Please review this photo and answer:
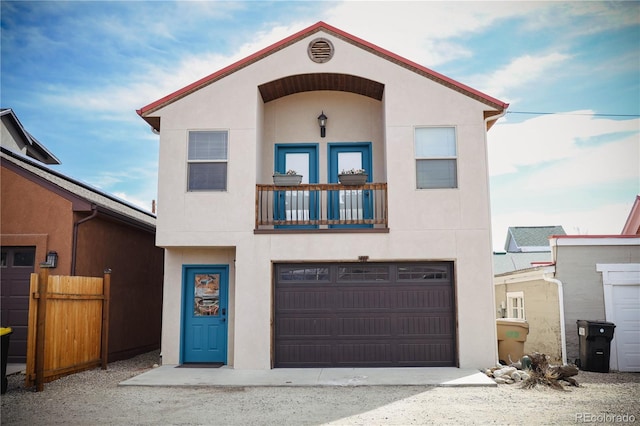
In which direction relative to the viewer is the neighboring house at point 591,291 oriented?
toward the camera

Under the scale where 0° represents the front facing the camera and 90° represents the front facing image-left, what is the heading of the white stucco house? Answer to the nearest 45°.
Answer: approximately 0°

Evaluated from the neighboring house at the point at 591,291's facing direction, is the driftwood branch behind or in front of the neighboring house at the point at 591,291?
in front

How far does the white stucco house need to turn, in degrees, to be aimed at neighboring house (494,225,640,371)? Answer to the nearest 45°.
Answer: approximately 90° to its left

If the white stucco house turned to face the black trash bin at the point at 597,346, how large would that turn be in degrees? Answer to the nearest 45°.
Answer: approximately 90° to its left

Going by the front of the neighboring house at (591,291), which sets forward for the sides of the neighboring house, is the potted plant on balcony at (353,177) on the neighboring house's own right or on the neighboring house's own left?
on the neighboring house's own right

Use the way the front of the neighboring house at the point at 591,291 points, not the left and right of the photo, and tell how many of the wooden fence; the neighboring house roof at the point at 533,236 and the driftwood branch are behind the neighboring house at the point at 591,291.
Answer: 1

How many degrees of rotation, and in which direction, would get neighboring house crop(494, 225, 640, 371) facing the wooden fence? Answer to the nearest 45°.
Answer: approximately 45° to its right

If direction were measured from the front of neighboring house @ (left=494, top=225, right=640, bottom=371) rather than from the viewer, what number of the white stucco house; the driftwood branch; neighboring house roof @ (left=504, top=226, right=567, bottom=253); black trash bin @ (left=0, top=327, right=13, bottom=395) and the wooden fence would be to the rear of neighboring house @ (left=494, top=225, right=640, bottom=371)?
1

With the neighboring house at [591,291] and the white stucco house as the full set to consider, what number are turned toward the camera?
2

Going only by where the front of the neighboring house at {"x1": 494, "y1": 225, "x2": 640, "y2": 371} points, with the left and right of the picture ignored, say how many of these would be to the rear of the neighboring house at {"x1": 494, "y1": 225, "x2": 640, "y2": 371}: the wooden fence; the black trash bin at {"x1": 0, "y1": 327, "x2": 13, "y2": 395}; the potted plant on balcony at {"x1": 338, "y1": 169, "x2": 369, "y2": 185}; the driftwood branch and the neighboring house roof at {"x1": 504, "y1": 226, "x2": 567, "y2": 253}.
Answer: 1

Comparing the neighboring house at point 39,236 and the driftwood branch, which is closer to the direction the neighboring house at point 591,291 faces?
the driftwood branch

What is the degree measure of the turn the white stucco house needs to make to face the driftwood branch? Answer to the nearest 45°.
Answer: approximately 45° to its left

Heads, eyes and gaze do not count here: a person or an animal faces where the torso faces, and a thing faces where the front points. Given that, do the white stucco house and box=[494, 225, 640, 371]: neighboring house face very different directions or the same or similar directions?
same or similar directions

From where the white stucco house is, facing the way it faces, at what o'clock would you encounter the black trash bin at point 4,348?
The black trash bin is roughly at 2 o'clock from the white stucco house.
